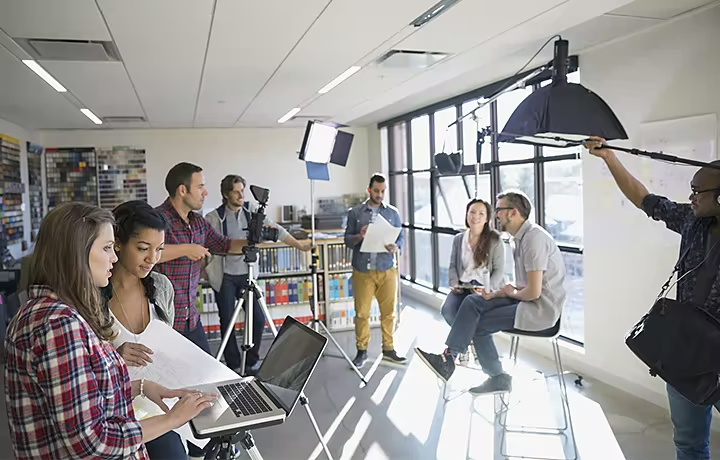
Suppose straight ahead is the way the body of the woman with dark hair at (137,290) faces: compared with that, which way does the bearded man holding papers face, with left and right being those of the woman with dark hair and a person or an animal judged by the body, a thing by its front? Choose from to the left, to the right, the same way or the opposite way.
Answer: to the right

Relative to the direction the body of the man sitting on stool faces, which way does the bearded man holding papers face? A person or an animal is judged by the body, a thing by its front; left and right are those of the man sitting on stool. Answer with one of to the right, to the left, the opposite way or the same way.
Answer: to the left

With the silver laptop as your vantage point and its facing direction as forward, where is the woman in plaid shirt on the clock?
The woman in plaid shirt is roughly at 12 o'clock from the silver laptop.

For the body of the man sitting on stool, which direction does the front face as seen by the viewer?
to the viewer's left

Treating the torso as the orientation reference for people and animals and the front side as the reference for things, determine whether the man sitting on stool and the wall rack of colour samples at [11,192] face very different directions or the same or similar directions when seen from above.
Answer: very different directions

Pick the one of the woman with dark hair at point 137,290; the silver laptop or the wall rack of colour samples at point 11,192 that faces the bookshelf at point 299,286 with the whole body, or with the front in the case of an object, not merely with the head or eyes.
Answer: the wall rack of colour samples at point 11,192

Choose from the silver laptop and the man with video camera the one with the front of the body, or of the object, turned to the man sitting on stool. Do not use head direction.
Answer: the man with video camera

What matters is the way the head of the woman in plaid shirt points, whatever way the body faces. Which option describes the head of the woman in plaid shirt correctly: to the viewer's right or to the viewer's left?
to the viewer's right

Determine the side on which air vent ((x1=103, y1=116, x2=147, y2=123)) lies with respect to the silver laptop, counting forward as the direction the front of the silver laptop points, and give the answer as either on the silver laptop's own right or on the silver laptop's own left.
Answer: on the silver laptop's own right

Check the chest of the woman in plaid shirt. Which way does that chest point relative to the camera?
to the viewer's right

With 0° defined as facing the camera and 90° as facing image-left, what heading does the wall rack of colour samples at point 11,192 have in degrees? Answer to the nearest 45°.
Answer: approximately 315°

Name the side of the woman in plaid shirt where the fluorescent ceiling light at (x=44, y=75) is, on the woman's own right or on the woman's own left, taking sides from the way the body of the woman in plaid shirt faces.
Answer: on the woman's own left

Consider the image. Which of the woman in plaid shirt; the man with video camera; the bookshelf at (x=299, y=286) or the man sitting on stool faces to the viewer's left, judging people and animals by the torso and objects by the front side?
the man sitting on stool
